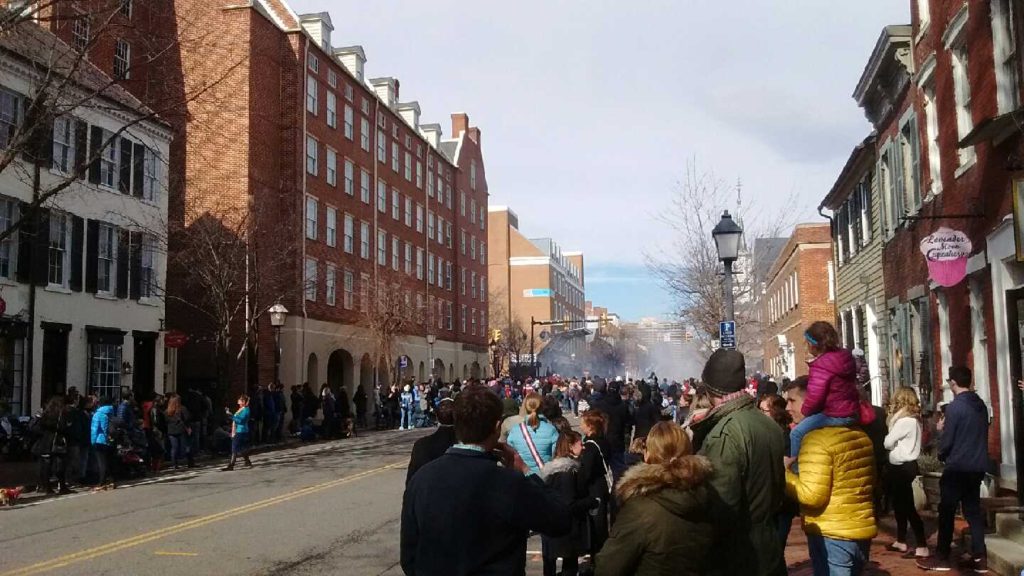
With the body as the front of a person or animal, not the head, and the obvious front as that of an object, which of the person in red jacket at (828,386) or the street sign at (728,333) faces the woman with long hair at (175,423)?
the person in red jacket

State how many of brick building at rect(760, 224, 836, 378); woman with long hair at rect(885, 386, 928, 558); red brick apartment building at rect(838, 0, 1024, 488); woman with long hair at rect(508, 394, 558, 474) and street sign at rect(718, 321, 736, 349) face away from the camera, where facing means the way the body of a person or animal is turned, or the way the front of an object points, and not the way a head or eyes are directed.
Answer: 1

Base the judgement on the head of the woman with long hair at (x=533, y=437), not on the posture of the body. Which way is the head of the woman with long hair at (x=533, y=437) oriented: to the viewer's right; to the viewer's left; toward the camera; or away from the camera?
away from the camera

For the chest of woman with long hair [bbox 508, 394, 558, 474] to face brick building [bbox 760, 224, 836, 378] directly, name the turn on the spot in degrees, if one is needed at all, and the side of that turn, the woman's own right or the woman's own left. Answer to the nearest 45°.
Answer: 0° — they already face it

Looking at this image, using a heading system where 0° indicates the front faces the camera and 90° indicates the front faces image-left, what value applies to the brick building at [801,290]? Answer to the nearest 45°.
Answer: approximately 90°

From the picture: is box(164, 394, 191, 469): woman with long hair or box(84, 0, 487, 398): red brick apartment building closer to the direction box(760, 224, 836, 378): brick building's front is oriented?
the red brick apartment building

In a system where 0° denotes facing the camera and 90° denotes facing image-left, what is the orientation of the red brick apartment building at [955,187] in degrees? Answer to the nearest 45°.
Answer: approximately 90°

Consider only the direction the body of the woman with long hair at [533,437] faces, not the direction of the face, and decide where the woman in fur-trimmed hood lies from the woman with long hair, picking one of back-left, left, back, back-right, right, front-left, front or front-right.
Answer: back

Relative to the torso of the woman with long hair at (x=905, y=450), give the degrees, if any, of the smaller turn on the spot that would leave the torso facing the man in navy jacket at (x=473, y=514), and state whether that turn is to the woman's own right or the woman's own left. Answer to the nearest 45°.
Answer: approximately 90° to the woman's own left

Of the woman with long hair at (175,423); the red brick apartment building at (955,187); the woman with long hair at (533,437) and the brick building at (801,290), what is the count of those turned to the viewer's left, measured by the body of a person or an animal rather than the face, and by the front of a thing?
2

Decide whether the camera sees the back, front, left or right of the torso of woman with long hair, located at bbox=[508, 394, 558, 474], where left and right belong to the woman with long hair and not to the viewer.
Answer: back

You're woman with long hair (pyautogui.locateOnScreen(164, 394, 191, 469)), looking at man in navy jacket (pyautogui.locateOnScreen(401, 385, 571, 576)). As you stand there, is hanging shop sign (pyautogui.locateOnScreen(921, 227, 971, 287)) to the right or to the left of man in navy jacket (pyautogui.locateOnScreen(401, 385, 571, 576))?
left

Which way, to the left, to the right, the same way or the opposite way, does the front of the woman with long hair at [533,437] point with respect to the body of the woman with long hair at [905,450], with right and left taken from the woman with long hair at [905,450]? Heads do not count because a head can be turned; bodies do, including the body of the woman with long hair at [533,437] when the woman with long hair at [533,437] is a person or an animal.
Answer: to the right

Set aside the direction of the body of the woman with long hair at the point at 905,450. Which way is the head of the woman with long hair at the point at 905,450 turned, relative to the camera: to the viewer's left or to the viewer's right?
to the viewer's left

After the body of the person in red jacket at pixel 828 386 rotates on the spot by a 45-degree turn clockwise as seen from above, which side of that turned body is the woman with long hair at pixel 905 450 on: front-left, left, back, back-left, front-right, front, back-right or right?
front

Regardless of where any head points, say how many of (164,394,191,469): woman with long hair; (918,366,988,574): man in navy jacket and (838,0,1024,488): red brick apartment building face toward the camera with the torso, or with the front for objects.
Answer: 0

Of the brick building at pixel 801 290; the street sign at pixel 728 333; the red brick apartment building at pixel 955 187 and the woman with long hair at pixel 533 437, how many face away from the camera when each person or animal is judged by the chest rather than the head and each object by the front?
1

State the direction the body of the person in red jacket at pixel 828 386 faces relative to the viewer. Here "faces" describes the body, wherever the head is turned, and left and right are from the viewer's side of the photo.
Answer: facing away from the viewer and to the left of the viewer

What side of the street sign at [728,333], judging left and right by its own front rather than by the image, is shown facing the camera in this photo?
front

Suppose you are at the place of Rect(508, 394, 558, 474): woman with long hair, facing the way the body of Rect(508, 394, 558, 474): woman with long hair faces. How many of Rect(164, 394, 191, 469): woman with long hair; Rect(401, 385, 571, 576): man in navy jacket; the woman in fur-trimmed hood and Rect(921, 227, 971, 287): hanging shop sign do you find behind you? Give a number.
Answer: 2
